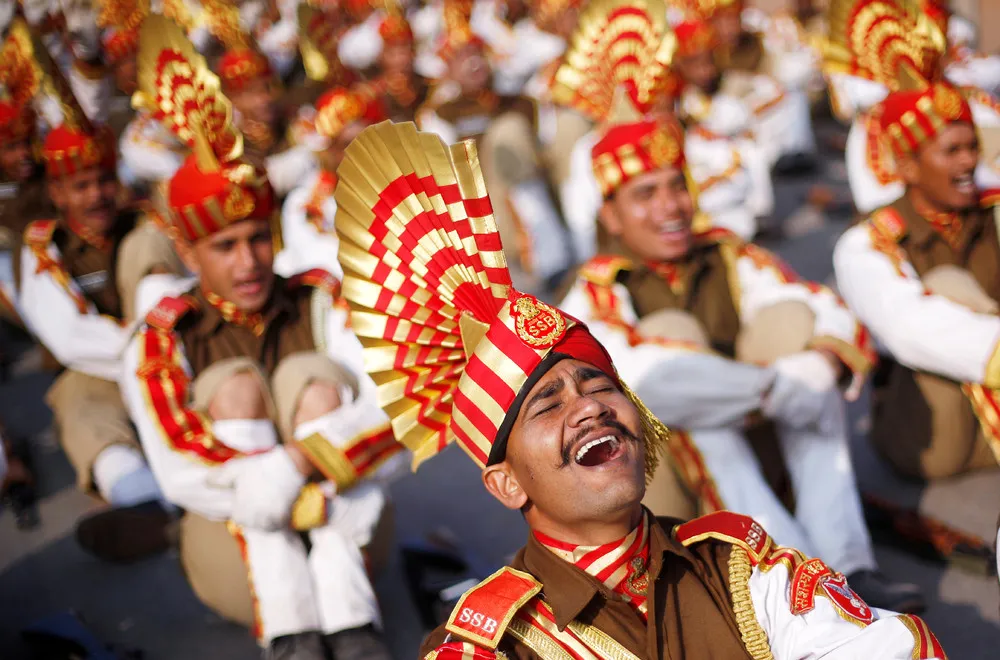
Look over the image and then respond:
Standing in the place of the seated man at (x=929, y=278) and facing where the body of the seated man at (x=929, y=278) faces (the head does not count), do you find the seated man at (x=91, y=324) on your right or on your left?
on your right

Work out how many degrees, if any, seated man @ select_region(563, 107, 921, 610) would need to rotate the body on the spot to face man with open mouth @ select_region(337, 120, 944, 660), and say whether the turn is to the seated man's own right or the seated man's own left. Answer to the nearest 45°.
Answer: approximately 45° to the seated man's own right

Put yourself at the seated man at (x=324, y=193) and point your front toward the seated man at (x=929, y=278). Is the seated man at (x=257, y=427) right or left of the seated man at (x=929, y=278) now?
right

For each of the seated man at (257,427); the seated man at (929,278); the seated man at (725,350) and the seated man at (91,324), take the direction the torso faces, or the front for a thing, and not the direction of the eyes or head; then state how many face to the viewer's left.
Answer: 0

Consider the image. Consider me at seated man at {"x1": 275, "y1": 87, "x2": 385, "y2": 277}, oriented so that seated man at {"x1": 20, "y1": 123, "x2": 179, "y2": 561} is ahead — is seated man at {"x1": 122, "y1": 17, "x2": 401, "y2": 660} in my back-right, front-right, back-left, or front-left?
front-left

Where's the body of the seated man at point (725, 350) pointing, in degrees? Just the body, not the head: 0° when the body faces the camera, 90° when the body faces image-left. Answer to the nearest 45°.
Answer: approximately 315°

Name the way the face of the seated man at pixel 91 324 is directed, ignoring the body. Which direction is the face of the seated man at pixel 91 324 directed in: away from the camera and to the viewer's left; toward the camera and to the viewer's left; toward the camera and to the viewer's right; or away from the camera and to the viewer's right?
toward the camera and to the viewer's right

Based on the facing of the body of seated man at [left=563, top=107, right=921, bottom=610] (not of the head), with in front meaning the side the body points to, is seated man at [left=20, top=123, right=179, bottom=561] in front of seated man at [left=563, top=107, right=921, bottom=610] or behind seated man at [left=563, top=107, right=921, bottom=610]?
behind

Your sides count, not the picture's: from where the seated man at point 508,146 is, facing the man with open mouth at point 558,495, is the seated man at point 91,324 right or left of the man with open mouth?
right

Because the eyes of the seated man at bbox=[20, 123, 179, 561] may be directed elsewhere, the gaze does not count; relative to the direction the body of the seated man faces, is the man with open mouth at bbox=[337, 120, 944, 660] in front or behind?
in front

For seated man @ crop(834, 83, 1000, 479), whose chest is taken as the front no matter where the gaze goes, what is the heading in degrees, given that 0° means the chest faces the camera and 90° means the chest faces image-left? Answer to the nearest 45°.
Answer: approximately 315°

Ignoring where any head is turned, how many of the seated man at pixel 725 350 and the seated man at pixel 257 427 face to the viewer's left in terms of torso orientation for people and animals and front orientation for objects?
0

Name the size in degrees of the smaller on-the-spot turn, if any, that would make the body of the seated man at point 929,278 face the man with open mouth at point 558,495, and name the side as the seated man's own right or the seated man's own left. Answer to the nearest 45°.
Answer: approximately 45° to the seated man's own right
